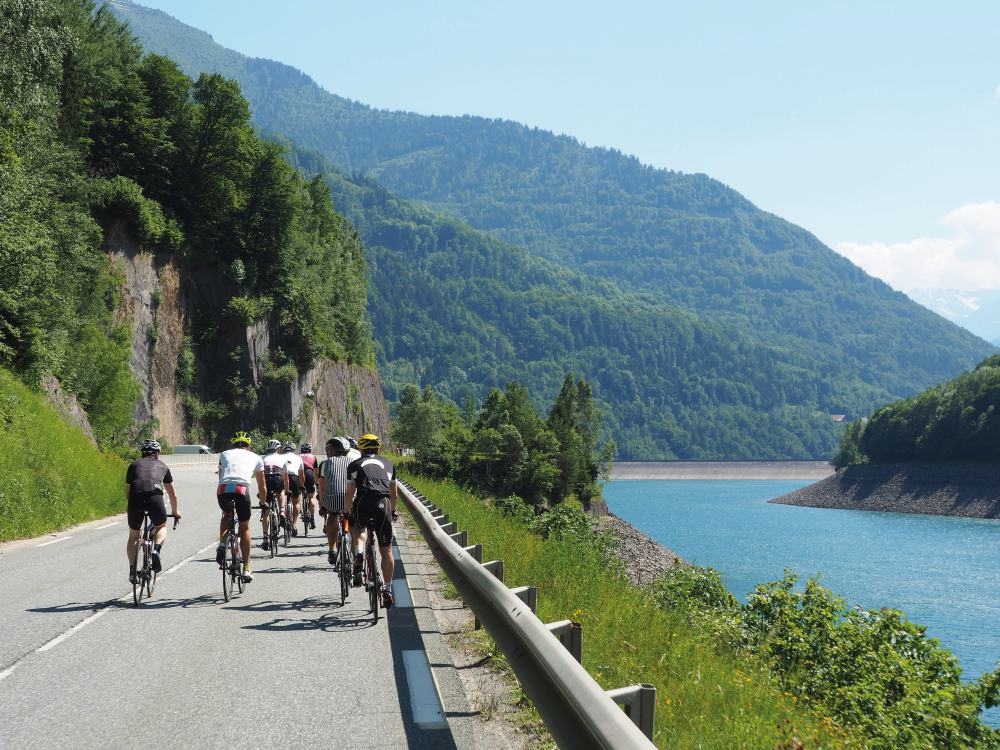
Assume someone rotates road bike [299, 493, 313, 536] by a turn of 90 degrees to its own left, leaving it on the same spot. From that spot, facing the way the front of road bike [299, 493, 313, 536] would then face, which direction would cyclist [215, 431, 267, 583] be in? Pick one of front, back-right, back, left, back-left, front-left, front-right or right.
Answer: left

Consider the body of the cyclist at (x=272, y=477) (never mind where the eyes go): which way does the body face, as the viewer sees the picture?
away from the camera

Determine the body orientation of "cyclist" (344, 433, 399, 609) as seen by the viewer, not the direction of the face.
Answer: away from the camera

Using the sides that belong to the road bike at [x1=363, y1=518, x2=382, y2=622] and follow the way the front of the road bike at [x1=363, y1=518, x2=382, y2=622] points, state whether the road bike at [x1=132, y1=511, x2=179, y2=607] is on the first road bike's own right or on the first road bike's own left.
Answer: on the first road bike's own left

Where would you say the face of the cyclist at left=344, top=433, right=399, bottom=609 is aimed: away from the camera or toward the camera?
away from the camera

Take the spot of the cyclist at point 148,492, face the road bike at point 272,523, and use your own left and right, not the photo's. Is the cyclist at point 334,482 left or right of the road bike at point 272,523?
right

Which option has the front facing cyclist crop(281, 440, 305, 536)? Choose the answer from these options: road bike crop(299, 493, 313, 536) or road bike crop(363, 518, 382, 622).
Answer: road bike crop(363, 518, 382, 622)

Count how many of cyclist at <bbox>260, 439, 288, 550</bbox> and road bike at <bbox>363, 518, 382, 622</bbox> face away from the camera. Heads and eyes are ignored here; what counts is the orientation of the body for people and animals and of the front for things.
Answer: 2

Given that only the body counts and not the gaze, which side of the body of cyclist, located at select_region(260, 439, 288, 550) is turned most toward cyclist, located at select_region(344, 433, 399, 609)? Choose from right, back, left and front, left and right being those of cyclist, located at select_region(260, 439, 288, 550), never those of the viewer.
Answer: back

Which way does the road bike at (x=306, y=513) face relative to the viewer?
away from the camera

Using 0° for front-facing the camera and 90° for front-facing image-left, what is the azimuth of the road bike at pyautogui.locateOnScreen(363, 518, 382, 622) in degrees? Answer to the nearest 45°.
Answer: approximately 180°
